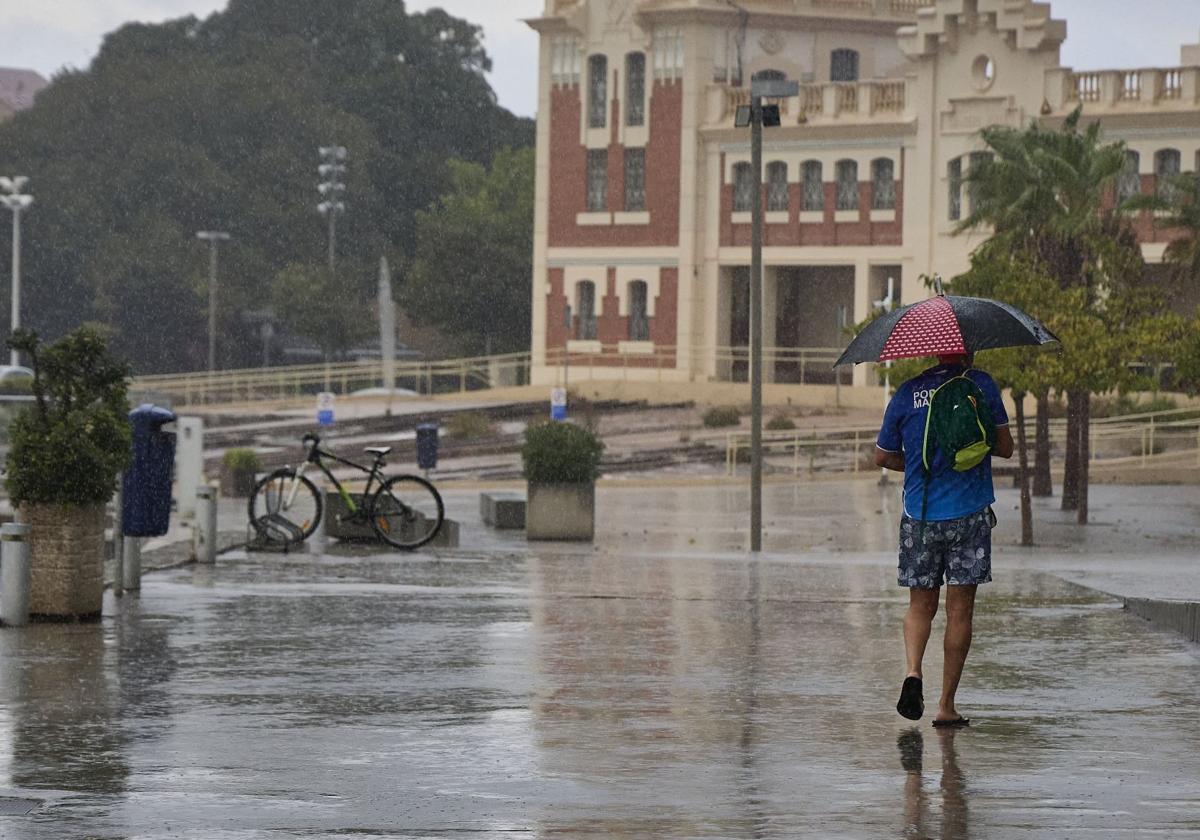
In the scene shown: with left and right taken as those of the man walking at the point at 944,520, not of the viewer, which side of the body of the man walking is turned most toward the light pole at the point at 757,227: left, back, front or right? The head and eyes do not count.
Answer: front

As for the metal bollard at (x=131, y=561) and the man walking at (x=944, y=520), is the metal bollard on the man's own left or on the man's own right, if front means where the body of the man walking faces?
on the man's own left

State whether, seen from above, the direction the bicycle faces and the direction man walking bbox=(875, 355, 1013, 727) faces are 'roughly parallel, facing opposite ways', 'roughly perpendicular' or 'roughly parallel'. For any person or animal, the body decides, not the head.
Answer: roughly perpendicular

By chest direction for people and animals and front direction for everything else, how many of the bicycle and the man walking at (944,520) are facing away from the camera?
1

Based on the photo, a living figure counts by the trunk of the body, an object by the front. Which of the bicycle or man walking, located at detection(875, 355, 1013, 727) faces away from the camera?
the man walking

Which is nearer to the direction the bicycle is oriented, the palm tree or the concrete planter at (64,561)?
the concrete planter

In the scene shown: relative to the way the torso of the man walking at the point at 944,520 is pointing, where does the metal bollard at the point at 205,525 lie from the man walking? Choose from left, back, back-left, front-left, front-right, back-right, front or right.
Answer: front-left

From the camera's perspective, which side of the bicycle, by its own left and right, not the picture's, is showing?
left

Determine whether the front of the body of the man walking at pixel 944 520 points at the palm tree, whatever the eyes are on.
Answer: yes

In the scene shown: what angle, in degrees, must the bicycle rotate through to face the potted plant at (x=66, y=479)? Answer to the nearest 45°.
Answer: approximately 90° to its left

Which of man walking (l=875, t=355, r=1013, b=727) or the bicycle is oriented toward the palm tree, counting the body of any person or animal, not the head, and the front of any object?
the man walking

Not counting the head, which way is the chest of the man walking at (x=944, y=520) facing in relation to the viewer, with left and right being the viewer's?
facing away from the viewer
